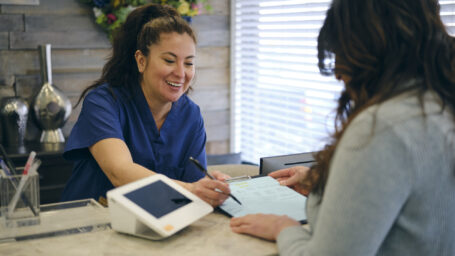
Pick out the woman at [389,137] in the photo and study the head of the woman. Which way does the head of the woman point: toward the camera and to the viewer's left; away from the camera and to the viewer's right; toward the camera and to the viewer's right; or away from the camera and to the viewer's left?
away from the camera and to the viewer's left

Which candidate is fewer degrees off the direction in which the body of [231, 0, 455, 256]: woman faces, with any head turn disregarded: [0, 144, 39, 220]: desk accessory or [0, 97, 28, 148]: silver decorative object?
the silver decorative object

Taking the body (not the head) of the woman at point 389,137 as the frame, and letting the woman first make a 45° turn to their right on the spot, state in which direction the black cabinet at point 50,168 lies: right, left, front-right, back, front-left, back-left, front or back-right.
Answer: front-left

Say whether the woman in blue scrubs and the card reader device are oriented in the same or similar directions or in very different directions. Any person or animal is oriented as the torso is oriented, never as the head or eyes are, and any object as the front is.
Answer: same or similar directions

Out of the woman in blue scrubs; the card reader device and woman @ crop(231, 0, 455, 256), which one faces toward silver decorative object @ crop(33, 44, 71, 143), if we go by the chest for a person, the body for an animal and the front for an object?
the woman

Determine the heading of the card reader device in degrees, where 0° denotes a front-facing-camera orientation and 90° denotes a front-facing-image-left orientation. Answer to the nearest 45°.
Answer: approximately 315°

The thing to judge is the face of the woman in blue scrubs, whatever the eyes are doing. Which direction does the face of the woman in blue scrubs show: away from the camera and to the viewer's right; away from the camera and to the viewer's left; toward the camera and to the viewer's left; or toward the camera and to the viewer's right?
toward the camera and to the viewer's right

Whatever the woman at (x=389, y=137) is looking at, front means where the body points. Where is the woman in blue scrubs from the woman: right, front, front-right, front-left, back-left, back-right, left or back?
front

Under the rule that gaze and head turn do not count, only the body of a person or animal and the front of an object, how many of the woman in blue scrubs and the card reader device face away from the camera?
0

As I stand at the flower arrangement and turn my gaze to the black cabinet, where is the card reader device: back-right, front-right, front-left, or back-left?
front-left

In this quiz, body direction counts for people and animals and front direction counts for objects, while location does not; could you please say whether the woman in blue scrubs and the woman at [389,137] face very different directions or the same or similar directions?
very different directions

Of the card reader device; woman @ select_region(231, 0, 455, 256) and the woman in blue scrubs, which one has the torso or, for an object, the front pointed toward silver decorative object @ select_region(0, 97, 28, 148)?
the woman

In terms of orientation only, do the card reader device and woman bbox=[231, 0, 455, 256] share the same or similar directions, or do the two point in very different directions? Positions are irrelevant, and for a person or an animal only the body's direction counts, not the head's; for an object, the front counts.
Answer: very different directions

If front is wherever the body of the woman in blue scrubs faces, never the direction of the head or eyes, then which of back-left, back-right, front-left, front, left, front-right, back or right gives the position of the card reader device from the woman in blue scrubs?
front-right

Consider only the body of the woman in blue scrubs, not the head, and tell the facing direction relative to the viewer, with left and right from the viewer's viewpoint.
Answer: facing the viewer and to the right of the viewer

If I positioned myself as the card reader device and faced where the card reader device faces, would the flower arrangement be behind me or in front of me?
behind

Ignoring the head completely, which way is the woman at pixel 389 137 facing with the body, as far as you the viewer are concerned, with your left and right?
facing away from the viewer and to the left of the viewer

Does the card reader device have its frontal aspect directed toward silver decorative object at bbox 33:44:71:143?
no
